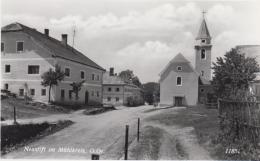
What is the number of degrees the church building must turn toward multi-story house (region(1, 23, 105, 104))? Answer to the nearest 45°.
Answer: approximately 45° to its right

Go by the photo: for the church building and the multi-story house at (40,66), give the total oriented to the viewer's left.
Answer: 0

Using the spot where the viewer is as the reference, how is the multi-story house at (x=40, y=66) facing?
facing the viewer and to the right of the viewer

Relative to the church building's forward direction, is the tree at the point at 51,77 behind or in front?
in front

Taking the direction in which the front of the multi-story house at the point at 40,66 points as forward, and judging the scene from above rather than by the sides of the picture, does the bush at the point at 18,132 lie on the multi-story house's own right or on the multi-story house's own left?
on the multi-story house's own right

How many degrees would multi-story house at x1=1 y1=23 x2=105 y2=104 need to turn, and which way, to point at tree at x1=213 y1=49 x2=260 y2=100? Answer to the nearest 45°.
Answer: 0° — it already faces it

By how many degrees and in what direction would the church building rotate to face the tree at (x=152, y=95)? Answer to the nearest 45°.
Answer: approximately 135° to its right

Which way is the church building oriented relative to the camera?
toward the camera

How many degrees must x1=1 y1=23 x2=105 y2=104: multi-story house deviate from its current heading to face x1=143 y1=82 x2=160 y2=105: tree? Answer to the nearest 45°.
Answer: approximately 90° to its left
